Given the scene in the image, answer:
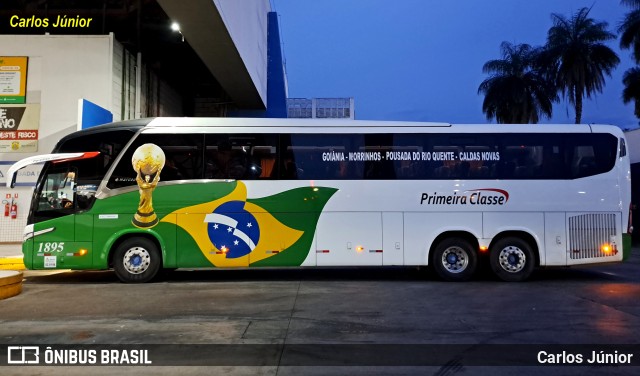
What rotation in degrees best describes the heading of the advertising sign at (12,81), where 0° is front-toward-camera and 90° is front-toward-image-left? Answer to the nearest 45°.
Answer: approximately 0°

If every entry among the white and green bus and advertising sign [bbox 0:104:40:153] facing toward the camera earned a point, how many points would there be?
1

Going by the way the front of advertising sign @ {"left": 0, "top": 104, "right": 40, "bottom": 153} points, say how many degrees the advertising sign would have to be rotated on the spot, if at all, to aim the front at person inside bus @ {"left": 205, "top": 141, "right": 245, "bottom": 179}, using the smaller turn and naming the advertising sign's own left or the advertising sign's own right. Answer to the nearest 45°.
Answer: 0° — it already faces them

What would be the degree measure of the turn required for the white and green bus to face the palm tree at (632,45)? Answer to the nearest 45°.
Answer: approximately 135° to its right

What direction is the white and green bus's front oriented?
to the viewer's left

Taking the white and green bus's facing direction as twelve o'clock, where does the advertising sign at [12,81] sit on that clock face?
The advertising sign is roughly at 1 o'clock from the white and green bus.

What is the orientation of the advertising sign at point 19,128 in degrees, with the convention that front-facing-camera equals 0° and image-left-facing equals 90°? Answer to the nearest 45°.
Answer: approximately 0°

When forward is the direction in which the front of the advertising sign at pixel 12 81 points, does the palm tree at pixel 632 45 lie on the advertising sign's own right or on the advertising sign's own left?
on the advertising sign's own left

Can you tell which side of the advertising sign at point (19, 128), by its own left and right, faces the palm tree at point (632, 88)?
left

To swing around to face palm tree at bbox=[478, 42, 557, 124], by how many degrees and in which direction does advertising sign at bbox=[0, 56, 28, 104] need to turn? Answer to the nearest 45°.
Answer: approximately 90° to its left

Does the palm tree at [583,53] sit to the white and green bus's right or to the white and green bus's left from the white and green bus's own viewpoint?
on its right

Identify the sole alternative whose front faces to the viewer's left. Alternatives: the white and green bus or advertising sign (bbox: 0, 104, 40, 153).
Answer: the white and green bus
